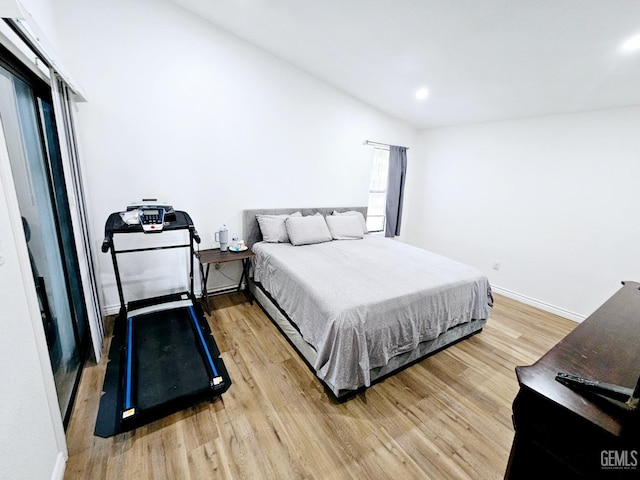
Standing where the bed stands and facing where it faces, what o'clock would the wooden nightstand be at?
The wooden nightstand is roughly at 5 o'clock from the bed.

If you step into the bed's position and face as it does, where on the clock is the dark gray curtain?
The dark gray curtain is roughly at 8 o'clock from the bed.

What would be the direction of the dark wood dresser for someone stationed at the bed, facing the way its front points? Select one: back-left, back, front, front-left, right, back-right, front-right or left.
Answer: front

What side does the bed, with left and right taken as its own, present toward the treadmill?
right

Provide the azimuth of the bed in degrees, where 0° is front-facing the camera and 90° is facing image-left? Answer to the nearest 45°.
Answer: approximately 315°

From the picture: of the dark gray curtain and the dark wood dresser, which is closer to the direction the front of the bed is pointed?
the dark wood dresser

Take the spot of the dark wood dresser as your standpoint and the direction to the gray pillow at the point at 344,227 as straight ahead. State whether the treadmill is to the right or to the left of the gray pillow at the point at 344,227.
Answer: left
